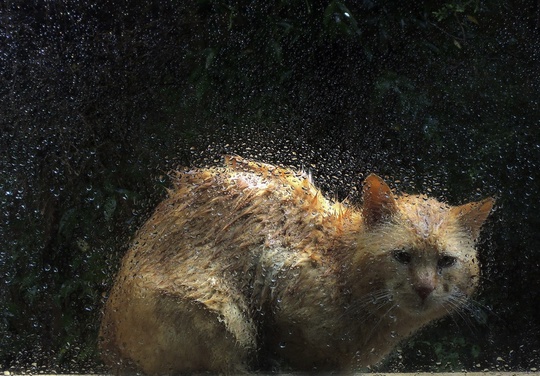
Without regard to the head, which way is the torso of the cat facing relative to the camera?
to the viewer's right
